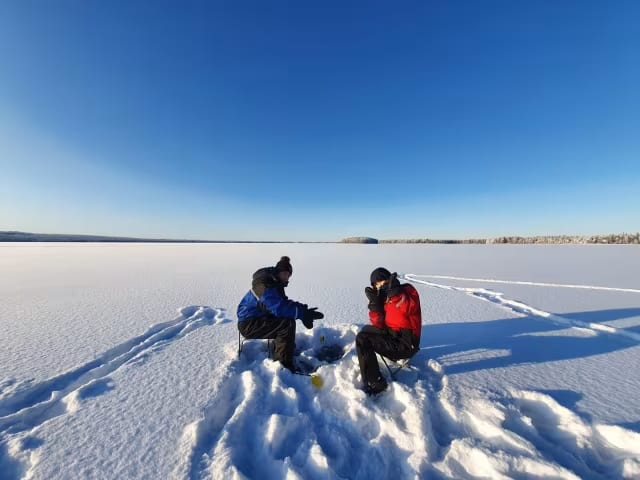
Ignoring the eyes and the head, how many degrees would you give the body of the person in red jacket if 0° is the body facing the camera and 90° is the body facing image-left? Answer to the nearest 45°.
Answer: approximately 45°

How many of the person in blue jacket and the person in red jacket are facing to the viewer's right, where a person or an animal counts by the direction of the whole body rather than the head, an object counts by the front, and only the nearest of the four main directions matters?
1

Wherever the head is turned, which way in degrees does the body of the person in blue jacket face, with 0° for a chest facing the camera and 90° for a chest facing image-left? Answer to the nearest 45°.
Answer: approximately 270°

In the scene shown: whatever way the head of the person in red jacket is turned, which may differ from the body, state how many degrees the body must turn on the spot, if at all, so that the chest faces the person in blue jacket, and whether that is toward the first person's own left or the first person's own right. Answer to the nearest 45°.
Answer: approximately 45° to the first person's own right

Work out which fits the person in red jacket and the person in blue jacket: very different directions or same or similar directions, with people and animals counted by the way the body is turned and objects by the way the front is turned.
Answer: very different directions

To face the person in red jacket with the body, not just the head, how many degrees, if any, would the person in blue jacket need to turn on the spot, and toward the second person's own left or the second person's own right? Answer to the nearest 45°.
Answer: approximately 45° to the second person's own right
